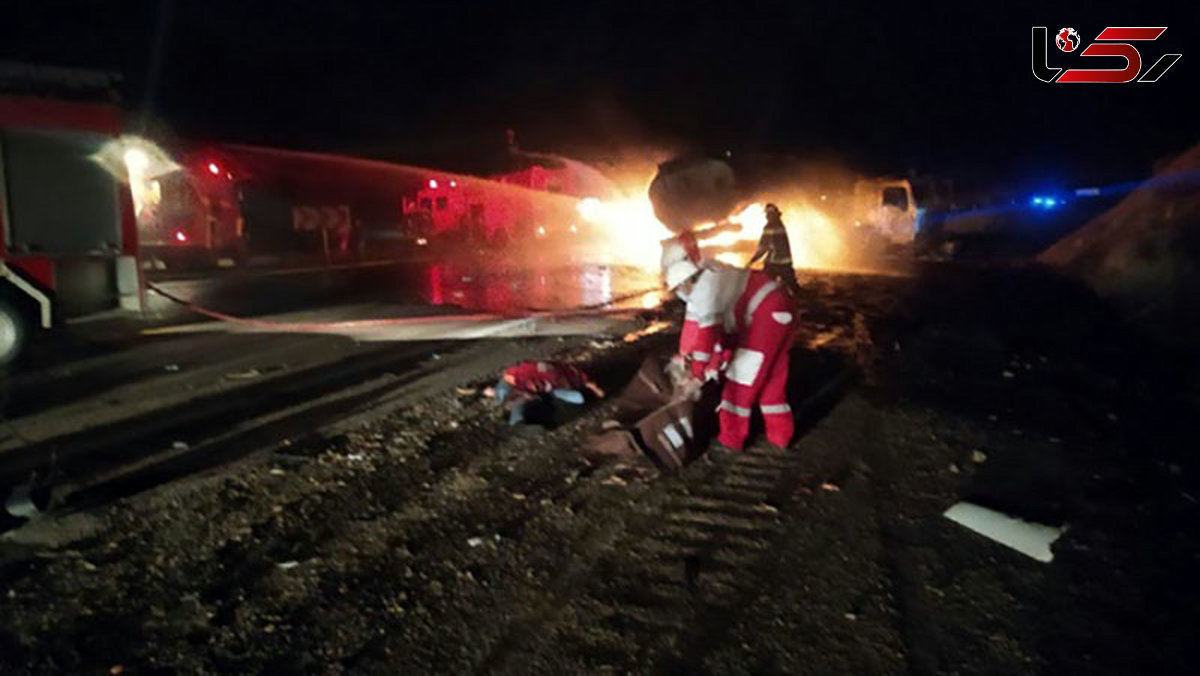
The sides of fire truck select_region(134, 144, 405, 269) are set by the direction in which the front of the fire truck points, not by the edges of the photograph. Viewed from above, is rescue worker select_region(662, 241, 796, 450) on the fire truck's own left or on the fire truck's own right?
on the fire truck's own left

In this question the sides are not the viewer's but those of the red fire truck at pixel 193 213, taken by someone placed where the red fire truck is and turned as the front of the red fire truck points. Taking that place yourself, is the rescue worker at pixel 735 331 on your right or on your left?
on your left

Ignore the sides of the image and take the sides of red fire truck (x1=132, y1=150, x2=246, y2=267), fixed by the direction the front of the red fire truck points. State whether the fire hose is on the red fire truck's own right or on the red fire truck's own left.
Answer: on the red fire truck's own left

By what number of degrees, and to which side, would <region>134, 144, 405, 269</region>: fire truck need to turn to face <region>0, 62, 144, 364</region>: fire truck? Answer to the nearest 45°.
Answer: approximately 45° to its left

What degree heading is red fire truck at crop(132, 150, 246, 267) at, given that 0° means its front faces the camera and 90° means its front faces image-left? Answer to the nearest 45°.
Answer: approximately 45°
